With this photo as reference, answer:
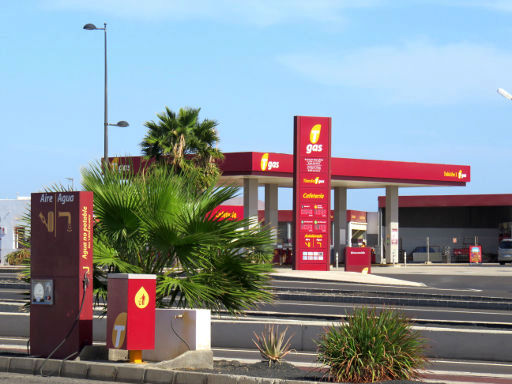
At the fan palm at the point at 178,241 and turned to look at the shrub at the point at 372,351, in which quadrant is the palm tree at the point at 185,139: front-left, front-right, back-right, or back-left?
back-left

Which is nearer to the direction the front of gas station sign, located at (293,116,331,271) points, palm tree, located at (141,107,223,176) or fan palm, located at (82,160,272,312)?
the fan palm

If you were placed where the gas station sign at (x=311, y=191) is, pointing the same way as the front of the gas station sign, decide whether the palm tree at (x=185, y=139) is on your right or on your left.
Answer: on your right

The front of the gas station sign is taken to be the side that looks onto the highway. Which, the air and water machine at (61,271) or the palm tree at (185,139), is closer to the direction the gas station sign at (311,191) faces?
the air and water machine

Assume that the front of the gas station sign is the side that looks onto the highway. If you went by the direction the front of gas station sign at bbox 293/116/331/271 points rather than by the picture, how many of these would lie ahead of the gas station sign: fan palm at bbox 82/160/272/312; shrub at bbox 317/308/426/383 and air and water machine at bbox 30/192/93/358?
3

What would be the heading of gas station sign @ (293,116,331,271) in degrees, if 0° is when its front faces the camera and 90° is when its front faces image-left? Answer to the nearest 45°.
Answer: approximately 0°

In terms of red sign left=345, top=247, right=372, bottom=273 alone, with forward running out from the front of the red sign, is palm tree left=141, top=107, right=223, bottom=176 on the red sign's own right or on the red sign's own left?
on the red sign's own right

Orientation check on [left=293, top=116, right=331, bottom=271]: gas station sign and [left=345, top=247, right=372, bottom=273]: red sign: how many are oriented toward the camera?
2
